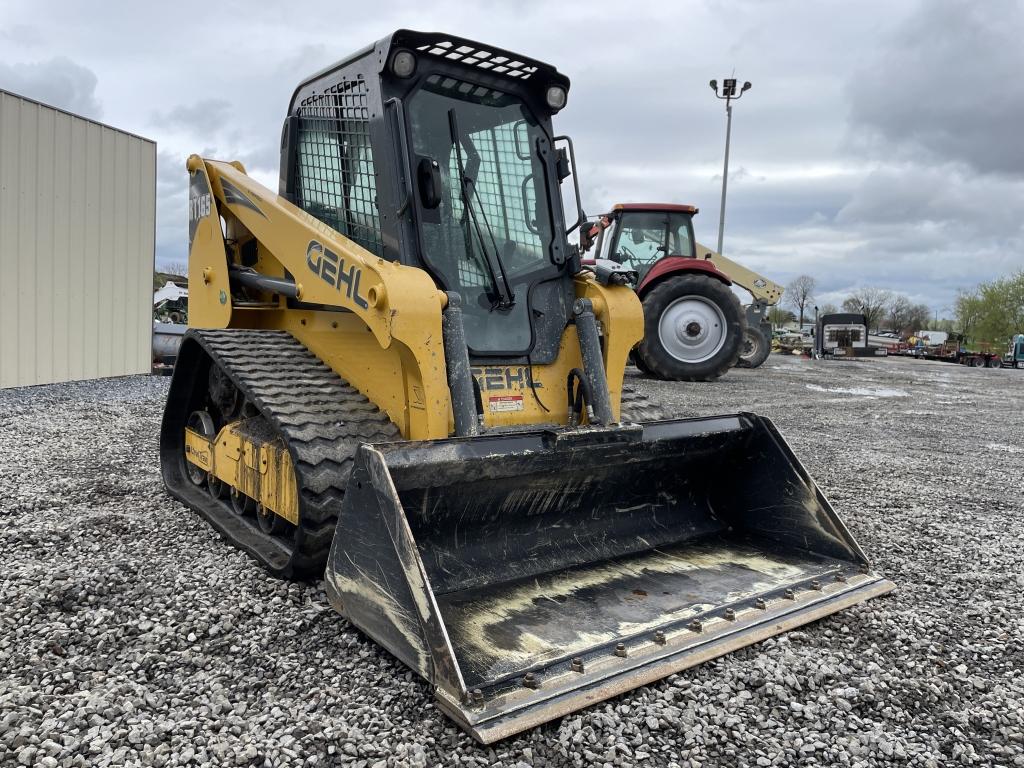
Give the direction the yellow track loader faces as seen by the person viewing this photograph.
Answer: facing the viewer and to the right of the viewer

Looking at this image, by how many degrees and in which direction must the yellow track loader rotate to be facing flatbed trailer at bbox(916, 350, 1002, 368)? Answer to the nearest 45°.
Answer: approximately 90° to its left

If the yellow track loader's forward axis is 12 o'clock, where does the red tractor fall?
The red tractor is roughly at 8 o'clock from the yellow track loader.

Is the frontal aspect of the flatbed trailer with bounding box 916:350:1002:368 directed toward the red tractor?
no
